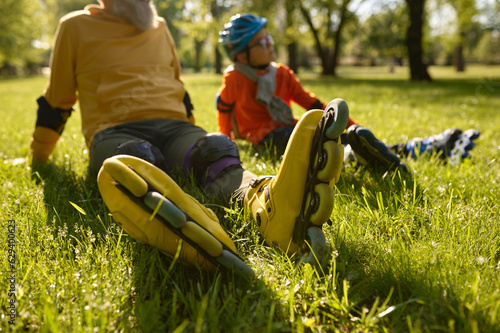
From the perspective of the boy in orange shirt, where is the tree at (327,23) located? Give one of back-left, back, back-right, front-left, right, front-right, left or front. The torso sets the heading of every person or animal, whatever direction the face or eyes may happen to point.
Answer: back-left

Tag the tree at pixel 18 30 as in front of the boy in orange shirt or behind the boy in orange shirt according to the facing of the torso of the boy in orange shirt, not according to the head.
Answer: behind

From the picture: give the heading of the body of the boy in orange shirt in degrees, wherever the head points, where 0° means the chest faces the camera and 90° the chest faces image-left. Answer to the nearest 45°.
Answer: approximately 315°
